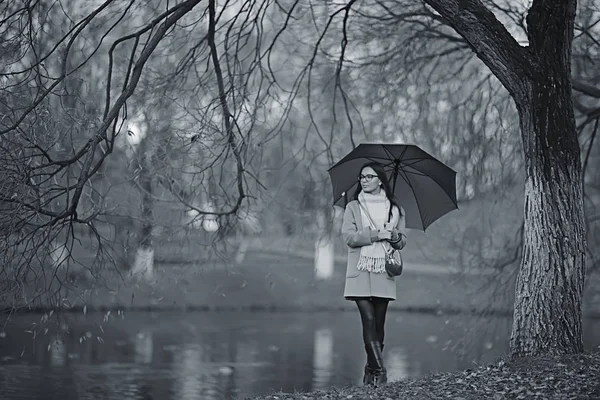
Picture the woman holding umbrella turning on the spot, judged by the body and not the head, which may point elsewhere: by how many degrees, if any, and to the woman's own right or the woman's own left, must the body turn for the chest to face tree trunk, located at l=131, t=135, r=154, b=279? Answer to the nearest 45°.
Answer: approximately 135° to the woman's own right

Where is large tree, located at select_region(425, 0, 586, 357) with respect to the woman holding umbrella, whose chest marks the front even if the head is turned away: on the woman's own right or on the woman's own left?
on the woman's own left

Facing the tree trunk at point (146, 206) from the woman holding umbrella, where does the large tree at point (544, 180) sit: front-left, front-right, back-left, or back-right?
back-right

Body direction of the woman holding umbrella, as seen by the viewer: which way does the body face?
toward the camera

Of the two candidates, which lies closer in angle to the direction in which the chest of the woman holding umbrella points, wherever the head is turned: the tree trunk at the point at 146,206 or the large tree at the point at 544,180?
the large tree

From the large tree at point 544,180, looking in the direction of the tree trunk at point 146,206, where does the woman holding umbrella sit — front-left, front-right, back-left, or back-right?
front-left
